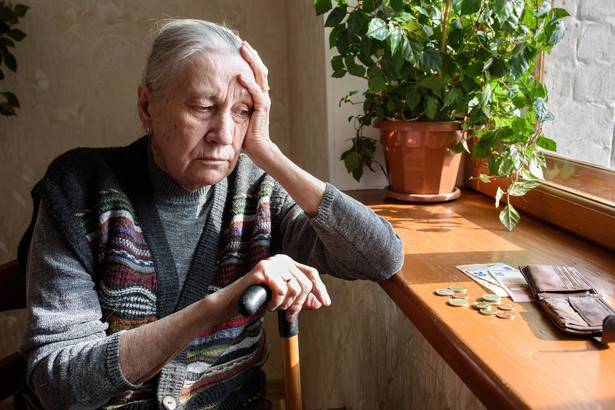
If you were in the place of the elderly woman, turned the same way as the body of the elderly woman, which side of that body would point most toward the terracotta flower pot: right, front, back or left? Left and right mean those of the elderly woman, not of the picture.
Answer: left

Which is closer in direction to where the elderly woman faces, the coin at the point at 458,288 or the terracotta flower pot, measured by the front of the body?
the coin

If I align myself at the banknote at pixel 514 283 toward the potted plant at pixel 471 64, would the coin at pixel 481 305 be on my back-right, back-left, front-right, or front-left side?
back-left

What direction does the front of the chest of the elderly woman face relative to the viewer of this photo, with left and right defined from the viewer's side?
facing the viewer and to the right of the viewer

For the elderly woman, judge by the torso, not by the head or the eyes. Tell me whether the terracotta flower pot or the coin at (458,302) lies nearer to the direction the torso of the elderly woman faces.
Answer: the coin

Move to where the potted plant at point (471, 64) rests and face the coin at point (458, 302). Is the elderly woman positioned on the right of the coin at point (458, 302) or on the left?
right
